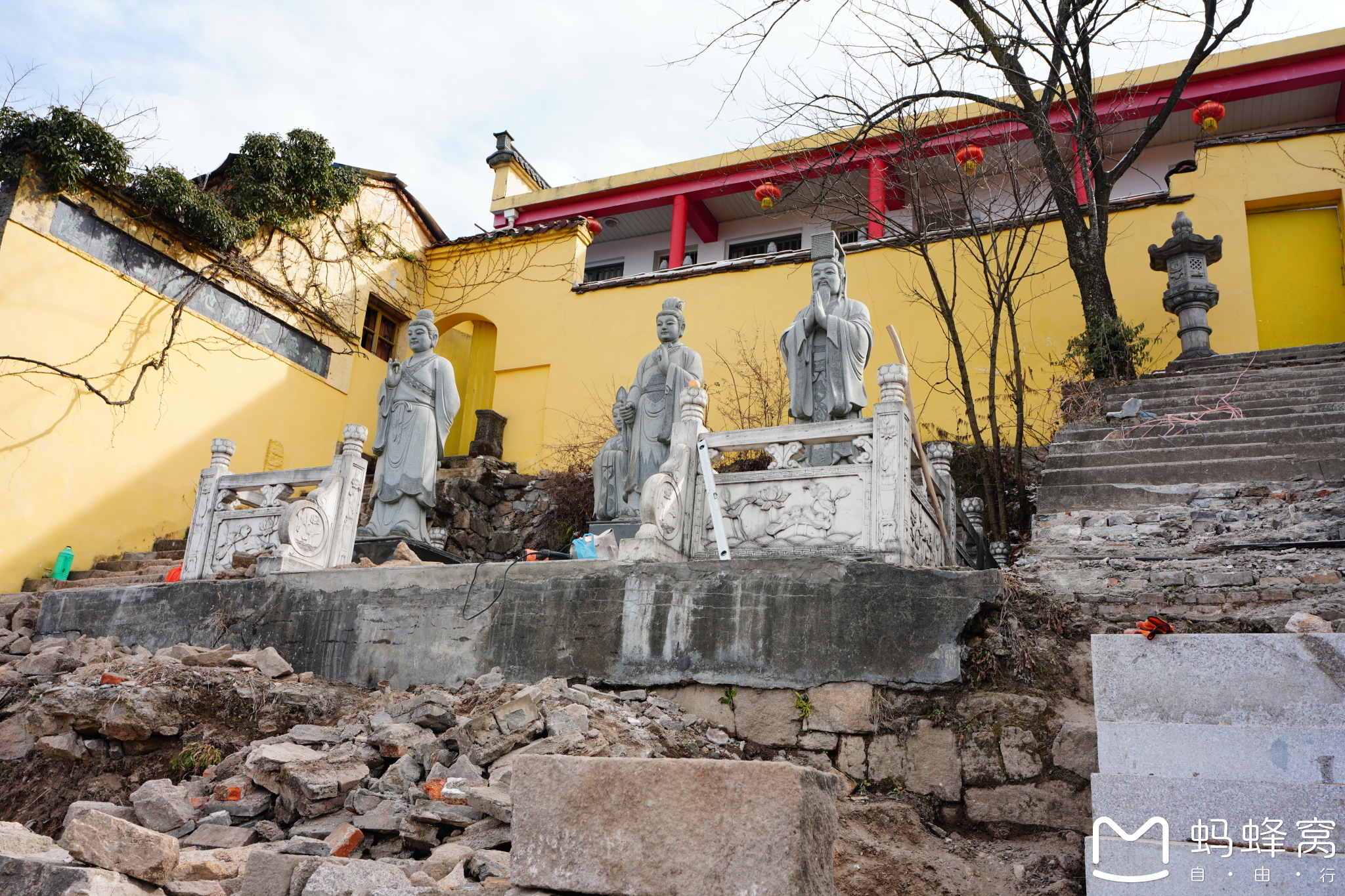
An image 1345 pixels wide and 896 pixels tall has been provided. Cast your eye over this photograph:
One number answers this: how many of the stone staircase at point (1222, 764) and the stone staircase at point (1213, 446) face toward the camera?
2

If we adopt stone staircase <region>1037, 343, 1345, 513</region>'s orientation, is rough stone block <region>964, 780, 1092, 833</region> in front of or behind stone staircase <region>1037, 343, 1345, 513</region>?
in front

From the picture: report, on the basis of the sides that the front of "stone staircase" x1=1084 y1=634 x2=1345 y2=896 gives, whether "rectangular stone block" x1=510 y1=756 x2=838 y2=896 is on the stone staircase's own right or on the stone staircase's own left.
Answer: on the stone staircase's own right

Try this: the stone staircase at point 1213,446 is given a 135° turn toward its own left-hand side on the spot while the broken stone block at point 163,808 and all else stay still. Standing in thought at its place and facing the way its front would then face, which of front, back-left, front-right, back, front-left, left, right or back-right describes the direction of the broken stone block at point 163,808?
back

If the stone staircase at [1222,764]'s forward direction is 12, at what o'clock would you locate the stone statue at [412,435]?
The stone statue is roughly at 4 o'clock from the stone staircase.

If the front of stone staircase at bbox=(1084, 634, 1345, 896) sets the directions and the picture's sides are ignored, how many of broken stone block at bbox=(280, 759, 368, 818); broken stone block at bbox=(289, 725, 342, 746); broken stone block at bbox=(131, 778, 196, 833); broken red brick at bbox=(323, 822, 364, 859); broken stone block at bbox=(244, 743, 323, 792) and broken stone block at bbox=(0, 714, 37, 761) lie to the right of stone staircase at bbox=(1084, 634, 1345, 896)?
6

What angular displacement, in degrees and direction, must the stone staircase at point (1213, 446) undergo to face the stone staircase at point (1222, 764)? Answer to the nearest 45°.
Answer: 0° — it already faces it

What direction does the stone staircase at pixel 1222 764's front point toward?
toward the camera

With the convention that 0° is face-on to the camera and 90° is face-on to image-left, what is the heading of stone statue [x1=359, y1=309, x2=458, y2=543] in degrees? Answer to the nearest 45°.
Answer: approximately 45°

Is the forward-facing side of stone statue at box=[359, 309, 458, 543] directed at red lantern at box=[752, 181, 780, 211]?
no

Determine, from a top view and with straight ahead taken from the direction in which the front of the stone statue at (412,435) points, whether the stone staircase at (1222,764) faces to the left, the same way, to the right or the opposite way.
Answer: the same way

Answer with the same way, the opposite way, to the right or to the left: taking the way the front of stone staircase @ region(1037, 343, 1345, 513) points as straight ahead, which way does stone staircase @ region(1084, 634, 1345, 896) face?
the same way

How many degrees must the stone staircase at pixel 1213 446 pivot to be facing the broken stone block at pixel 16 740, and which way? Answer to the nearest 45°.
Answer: approximately 45° to its right

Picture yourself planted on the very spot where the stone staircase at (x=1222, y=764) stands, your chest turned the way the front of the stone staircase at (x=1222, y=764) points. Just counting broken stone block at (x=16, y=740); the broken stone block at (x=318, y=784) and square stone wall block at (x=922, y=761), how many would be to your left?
0

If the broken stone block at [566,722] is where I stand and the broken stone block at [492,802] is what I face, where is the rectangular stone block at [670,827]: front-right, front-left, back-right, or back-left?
front-left

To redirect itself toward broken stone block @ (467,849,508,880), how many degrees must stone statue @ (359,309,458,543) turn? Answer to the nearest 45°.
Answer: approximately 45° to its left

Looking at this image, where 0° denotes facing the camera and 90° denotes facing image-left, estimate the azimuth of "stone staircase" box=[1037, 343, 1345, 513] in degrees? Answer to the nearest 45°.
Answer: approximately 0°
